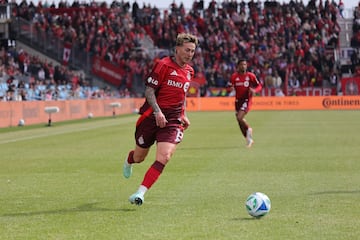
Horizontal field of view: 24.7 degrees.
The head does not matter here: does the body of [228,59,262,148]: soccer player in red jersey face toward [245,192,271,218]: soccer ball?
yes

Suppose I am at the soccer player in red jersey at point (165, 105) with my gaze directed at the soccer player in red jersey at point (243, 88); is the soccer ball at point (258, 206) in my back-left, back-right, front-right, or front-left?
back-right

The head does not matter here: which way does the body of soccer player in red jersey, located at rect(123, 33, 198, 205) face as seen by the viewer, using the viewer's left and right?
facing the viewer and to the right of the viewer

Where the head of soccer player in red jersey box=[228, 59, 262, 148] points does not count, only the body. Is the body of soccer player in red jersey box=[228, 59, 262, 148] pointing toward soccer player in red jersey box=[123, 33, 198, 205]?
yes

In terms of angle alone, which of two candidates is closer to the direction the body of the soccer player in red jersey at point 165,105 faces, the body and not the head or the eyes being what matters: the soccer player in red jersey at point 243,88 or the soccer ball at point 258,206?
the soccer ball

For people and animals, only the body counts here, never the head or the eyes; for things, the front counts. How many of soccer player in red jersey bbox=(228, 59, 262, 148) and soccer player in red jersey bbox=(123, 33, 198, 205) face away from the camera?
0

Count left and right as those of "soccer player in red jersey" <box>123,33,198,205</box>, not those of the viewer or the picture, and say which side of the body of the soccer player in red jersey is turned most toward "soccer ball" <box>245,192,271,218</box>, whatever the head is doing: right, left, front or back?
front

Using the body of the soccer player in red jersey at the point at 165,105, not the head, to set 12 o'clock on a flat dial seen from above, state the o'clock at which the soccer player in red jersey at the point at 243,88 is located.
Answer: the soccer player in red jersey at the point at 243,88 is roughly at 8 o'clock from the soccer player in red jersey at the point at 165,105.

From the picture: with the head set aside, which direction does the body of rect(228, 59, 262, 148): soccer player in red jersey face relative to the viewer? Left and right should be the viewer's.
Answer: facing the viewer
